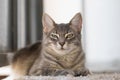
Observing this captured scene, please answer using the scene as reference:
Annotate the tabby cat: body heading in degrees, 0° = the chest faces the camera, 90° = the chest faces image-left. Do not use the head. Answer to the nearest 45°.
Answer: approximately 315°
